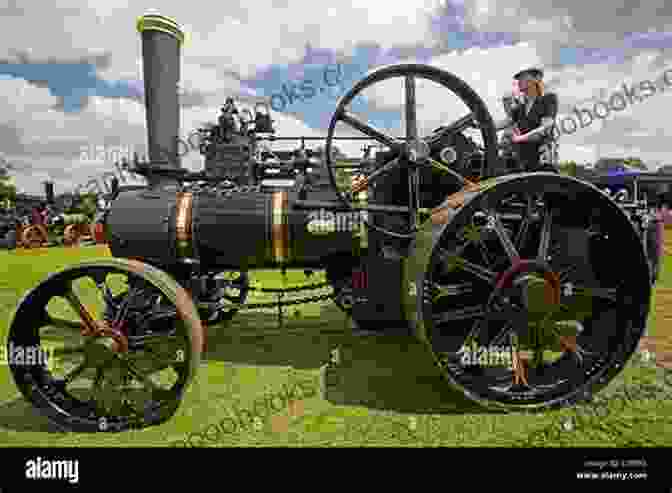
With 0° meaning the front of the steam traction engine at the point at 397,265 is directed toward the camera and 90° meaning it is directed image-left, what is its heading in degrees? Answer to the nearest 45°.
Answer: approximately 90°
